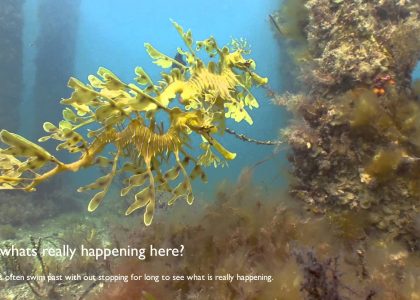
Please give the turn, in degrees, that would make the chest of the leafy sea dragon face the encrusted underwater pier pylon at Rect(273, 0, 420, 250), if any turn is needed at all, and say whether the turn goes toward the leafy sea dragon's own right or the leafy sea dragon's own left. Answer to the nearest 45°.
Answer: approximately 45° to the leafy sea dragon's own left

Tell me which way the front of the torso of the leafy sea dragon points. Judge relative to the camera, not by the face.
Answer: to the viewer's right
